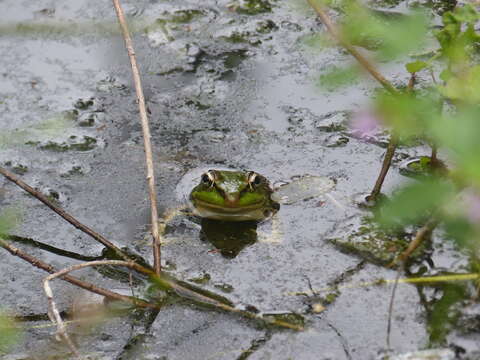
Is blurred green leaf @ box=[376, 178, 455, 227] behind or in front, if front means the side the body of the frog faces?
in front

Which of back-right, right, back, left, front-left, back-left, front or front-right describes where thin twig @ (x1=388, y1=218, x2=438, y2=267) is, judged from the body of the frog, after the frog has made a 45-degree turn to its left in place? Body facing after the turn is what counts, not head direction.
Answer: front

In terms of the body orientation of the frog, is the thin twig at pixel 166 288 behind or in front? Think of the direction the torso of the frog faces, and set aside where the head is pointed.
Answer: in front

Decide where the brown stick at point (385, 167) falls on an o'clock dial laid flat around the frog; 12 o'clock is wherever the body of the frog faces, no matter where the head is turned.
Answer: The brown stick is roughly at 9 o'clock from the frog.

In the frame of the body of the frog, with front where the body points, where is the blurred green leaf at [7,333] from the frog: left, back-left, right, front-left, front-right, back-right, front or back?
front-right

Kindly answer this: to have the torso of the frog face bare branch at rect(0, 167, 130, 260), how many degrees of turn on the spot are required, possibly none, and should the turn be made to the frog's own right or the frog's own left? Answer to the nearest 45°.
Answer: approximately 45° to the frog's own right

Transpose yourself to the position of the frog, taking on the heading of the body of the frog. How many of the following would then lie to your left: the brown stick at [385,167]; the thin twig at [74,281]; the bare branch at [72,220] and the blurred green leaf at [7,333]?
1

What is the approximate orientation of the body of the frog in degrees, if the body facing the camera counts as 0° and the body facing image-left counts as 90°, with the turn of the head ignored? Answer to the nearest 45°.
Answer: approximately 0°

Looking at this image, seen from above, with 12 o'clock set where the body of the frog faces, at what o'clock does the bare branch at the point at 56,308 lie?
The bare branch is roughly at 1 o'clock from the frog.
